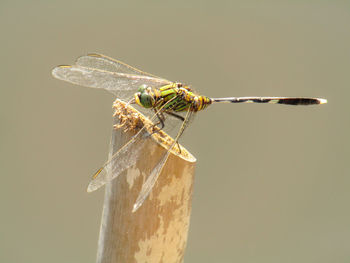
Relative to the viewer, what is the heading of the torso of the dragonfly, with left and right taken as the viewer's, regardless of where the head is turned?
facing to the left of the viewer
